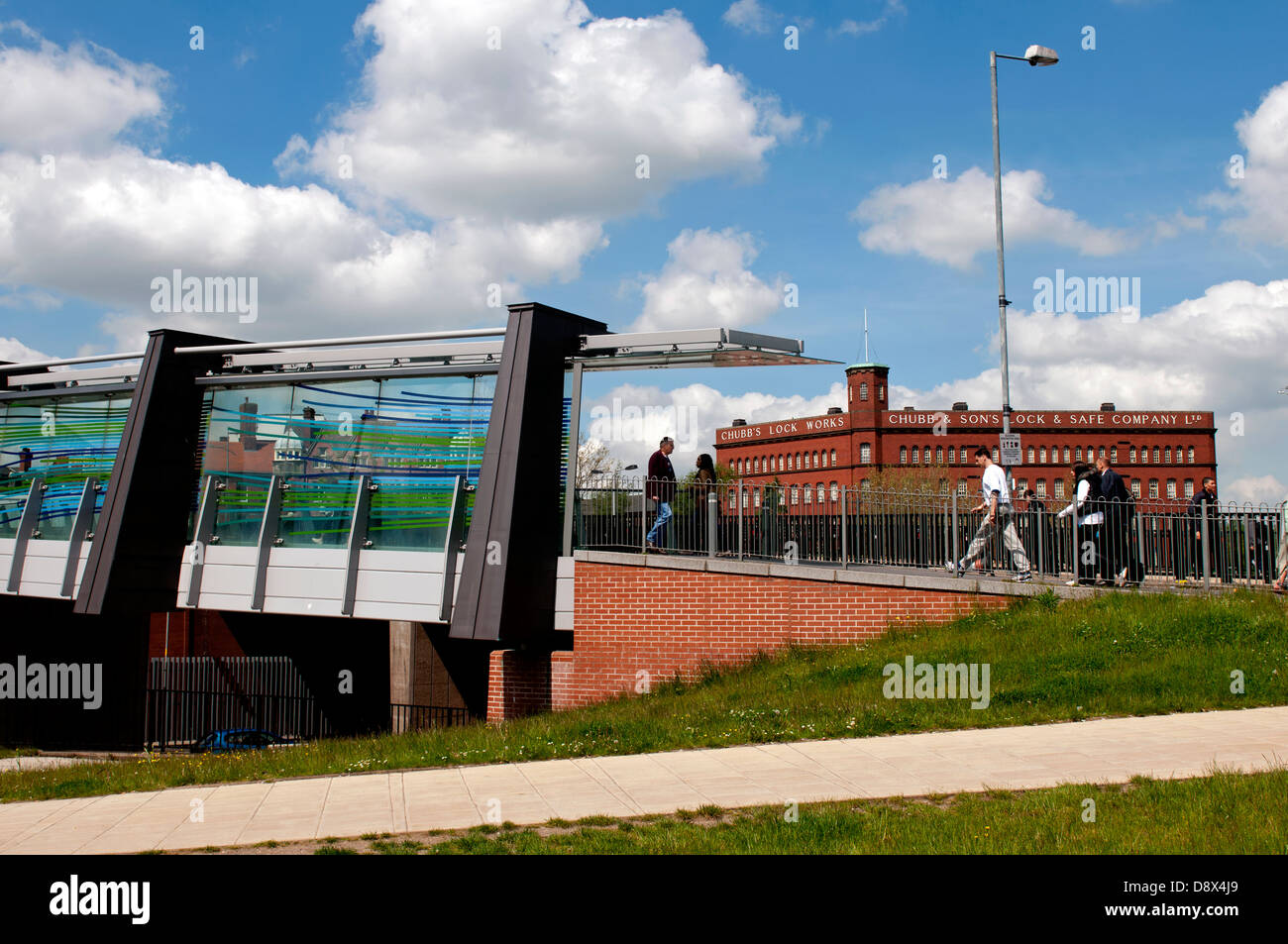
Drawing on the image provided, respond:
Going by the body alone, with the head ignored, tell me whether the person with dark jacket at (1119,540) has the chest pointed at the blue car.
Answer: yes

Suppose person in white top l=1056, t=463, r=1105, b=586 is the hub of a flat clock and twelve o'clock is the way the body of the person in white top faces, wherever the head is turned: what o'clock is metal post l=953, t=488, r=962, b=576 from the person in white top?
The metal post is roughly at 12 o'clock from the person in white top.

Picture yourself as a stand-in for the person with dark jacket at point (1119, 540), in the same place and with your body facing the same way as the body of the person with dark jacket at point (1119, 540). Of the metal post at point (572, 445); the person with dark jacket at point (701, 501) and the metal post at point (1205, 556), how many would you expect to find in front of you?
2

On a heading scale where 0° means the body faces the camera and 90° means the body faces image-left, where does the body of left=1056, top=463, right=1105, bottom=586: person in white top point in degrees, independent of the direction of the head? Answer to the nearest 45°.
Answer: approximately 90°

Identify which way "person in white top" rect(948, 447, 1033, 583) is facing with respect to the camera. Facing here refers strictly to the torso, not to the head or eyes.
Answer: to the viewer's left

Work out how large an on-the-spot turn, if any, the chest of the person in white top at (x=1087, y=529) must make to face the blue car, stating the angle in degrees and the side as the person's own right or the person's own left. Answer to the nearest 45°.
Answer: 0° — they already face it

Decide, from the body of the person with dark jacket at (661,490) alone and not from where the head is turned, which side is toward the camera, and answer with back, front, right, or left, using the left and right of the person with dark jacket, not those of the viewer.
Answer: right

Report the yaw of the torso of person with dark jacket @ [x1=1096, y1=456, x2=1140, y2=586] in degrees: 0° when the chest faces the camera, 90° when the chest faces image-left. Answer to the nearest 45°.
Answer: approximately 90°
